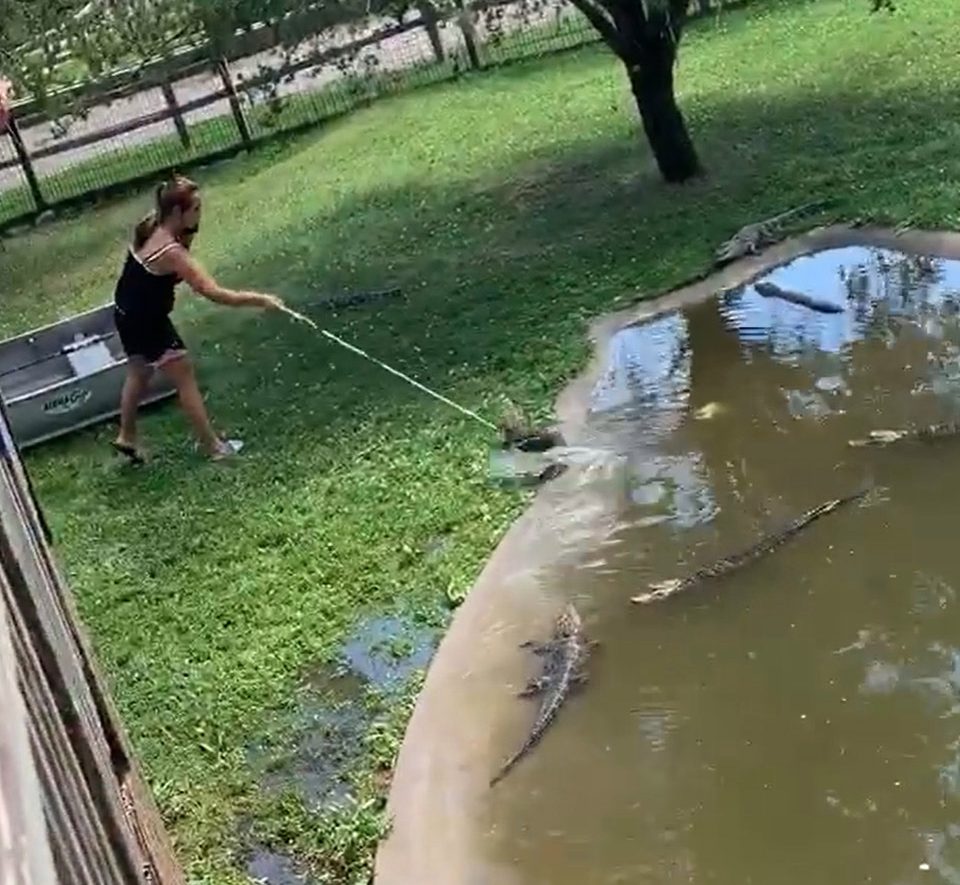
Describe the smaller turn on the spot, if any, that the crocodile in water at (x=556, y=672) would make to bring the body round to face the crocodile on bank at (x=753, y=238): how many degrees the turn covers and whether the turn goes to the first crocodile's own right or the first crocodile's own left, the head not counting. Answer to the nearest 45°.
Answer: approximately 45° to the first crocodile's own right

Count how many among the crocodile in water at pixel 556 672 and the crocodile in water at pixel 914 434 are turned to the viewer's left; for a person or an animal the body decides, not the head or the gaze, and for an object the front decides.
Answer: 1

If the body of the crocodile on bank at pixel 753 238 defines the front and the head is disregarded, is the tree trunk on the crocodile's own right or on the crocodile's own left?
on the crocodile's own right

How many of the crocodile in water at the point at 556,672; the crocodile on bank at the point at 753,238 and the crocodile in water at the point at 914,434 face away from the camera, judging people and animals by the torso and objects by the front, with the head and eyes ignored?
1

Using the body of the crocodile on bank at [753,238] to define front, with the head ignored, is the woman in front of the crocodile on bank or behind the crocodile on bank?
in front

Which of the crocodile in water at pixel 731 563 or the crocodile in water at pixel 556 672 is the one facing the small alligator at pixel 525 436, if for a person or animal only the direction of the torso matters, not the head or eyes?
the crocodile in water at pixel 556 672

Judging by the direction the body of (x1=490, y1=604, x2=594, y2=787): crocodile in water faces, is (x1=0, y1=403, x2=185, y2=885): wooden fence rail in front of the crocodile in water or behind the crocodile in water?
behind

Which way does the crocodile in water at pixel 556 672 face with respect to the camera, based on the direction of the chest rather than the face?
away from the camera

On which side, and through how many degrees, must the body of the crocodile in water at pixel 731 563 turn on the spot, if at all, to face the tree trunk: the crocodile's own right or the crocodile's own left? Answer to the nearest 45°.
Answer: approximately 135° to the crocodile's own right

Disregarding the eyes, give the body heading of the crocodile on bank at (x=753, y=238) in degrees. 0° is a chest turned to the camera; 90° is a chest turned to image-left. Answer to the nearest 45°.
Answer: approximately 45°

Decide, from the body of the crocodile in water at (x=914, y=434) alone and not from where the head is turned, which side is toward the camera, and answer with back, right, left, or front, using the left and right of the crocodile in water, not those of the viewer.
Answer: left

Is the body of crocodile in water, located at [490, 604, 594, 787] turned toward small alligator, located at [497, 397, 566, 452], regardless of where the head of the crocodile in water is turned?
yes

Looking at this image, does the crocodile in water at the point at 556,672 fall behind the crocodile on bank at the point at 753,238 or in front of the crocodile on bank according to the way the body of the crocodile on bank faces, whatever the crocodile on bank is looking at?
in front

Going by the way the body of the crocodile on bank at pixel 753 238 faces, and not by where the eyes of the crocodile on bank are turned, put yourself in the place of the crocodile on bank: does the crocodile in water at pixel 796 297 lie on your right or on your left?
on your left

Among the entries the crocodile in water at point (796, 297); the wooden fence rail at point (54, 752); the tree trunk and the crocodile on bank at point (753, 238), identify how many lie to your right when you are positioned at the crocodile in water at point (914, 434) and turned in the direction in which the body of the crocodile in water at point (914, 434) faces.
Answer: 3
